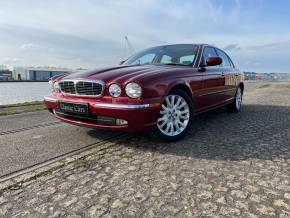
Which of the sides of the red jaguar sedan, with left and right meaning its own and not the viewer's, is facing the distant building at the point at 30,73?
right

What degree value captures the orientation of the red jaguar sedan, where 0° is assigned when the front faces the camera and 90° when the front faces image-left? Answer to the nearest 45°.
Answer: approximately 45°
